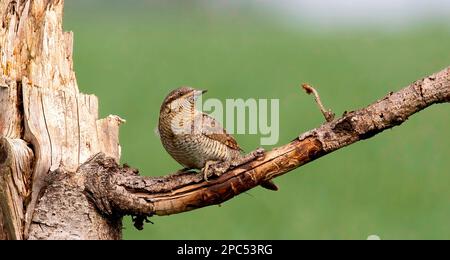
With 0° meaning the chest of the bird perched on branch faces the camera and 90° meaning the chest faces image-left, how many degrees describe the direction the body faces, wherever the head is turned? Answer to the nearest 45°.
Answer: approximately 45°
